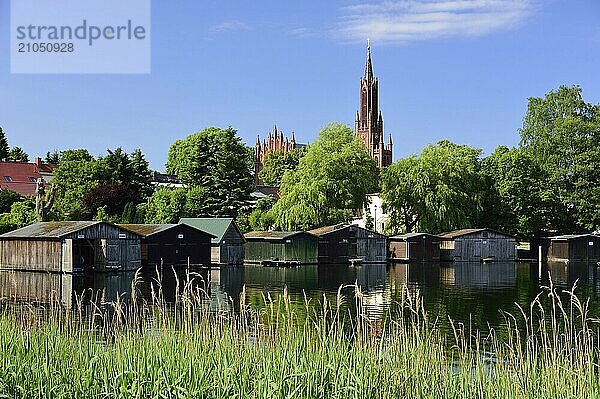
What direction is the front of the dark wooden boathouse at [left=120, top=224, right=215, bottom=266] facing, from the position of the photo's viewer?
facing the viewer and to the right of the viewer

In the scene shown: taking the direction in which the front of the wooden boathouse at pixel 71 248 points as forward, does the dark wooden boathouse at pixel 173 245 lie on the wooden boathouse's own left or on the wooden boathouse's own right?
on the wooden boathouse's own left

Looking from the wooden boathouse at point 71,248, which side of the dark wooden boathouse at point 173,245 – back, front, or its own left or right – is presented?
right

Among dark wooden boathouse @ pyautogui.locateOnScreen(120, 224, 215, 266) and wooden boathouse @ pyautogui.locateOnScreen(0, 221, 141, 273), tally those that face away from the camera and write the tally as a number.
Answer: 0

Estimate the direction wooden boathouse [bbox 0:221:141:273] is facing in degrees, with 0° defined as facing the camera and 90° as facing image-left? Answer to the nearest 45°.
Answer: approximately 315°
